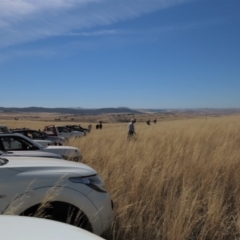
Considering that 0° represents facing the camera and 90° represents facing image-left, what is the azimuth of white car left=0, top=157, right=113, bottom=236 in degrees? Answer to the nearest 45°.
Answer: approximately 270°

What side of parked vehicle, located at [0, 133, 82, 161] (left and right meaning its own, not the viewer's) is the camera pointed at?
right

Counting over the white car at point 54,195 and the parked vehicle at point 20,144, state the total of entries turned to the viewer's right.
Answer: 2

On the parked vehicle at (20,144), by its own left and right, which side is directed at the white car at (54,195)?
right

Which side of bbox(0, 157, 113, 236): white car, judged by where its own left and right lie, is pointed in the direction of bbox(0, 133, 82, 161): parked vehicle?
left
